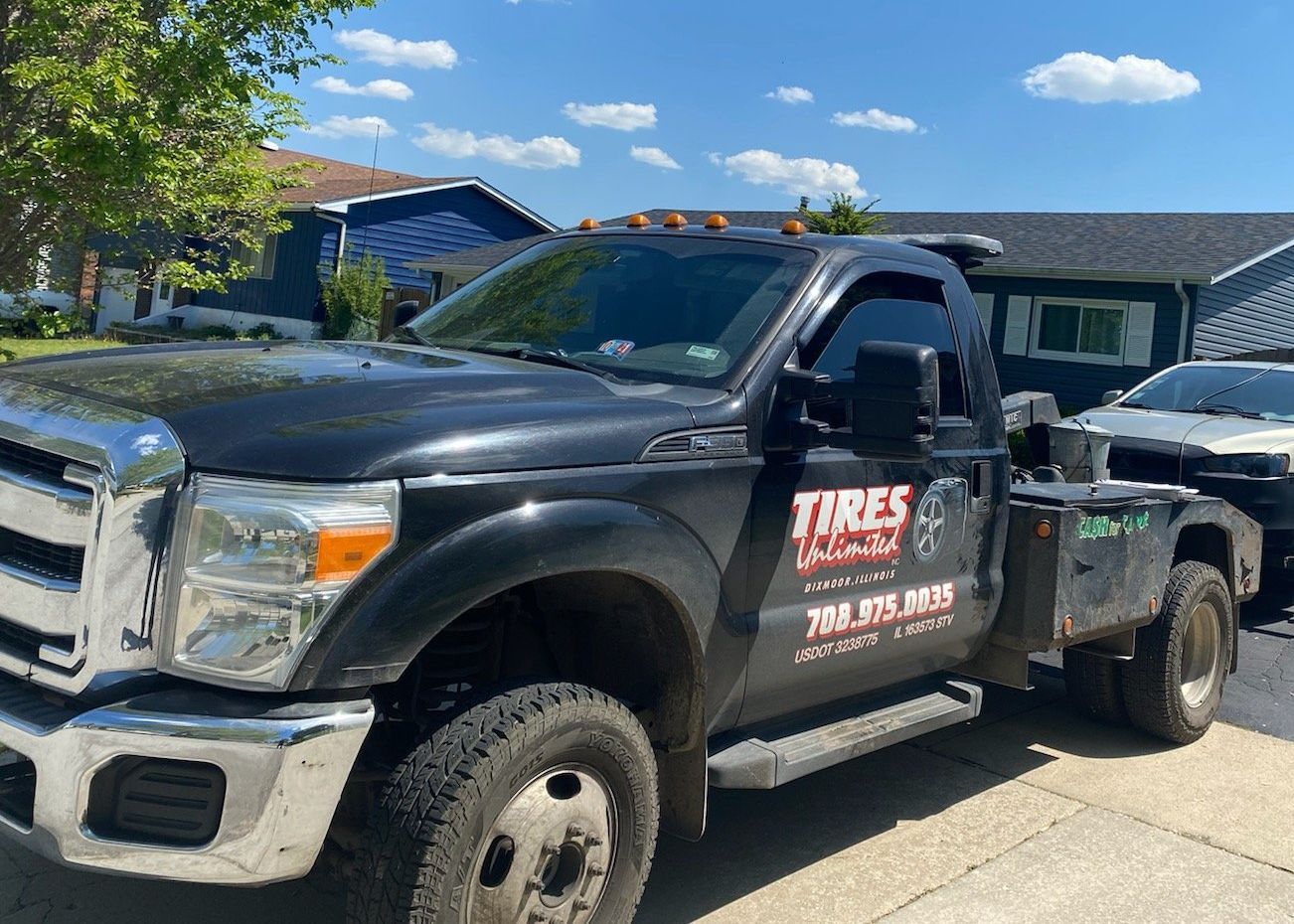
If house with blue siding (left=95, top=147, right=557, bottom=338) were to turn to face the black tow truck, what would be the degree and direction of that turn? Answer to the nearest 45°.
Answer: approximately 45° to its left

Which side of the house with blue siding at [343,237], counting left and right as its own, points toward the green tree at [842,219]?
left

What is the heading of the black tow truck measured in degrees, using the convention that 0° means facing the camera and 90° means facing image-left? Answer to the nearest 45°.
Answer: approximately 45°

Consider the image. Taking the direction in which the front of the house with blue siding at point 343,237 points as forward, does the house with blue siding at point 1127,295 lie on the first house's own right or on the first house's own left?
on the first house's own left

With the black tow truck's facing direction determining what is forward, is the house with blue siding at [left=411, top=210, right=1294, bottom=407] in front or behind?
behind

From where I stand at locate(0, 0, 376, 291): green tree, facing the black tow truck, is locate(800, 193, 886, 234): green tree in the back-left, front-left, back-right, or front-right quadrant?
back-left

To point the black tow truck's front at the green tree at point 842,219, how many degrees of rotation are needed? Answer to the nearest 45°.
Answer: approximately 135° to its right

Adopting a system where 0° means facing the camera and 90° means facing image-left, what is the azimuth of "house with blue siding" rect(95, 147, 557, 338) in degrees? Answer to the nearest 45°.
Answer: approximately 45°
